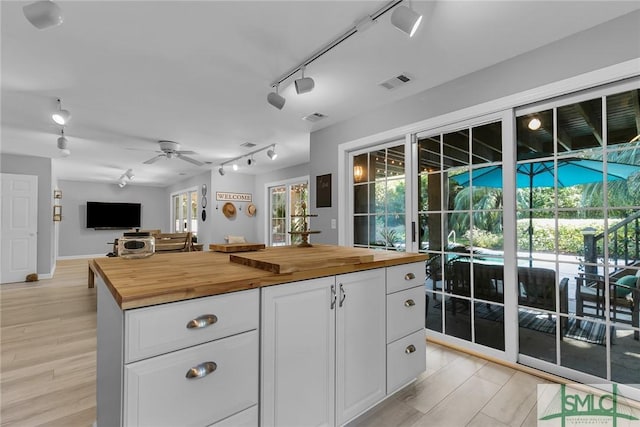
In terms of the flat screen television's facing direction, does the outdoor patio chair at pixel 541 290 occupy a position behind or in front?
in front

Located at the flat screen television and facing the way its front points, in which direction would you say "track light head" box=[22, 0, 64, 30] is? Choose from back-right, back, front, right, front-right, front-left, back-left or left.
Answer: front

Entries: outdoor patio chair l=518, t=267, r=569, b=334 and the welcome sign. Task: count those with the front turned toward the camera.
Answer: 1

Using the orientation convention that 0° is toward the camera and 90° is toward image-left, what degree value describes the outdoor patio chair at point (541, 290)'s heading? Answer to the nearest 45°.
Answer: approximately 225°

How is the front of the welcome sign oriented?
toward the camera

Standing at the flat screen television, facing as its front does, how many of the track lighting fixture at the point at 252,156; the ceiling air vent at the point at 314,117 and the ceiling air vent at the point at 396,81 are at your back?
0

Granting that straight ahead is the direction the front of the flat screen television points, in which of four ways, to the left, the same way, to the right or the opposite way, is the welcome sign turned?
the same way

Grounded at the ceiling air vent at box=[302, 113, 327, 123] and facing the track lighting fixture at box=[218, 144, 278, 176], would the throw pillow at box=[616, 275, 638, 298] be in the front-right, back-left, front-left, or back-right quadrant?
back-right

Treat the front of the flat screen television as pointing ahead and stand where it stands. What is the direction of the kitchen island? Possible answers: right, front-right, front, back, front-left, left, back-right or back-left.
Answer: front

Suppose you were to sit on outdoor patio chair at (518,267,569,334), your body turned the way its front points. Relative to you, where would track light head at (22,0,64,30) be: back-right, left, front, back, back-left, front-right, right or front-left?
back

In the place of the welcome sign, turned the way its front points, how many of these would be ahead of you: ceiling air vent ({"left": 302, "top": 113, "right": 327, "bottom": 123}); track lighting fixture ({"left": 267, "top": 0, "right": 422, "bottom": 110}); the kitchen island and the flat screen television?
3

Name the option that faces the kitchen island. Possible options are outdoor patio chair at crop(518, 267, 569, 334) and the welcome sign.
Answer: the welcome sign

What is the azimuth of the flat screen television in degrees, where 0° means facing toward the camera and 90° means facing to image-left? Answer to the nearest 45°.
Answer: approximately 0°

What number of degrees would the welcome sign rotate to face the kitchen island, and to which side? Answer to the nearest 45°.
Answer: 0° — it already faces it

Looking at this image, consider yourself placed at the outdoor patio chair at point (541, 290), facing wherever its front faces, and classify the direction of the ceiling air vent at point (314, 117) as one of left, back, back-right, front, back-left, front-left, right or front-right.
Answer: back-left

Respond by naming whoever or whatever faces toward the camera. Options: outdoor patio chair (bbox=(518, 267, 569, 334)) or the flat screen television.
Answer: the flat screen television
